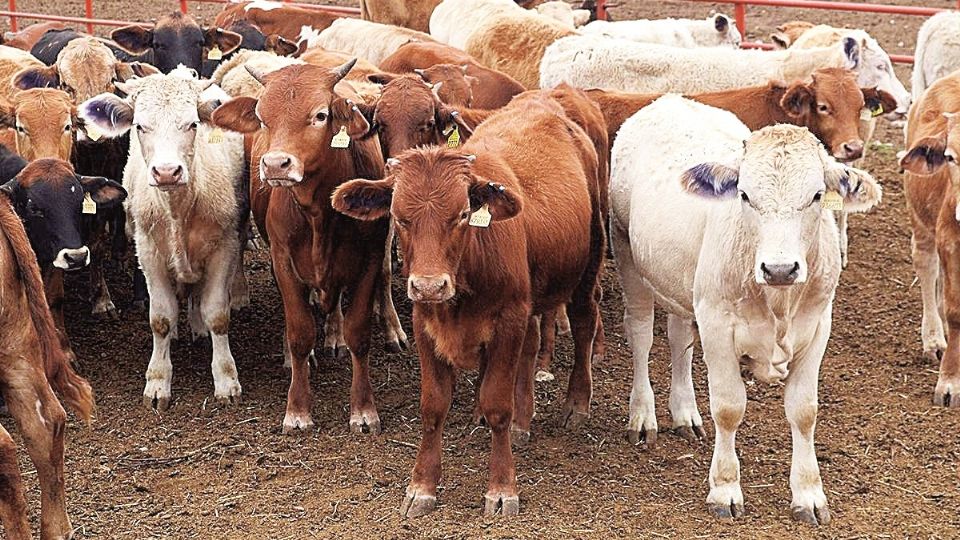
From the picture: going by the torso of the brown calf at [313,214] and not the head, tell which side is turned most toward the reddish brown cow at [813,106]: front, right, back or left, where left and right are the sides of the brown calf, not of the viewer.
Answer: left

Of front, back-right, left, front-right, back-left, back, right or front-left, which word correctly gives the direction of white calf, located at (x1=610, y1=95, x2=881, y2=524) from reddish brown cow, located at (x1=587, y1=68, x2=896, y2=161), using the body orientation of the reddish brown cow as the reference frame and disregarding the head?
right

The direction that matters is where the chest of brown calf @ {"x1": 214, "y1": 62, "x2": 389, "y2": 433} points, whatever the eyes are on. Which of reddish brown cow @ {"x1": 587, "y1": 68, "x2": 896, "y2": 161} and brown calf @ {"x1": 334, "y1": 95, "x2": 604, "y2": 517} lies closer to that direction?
the brown calf

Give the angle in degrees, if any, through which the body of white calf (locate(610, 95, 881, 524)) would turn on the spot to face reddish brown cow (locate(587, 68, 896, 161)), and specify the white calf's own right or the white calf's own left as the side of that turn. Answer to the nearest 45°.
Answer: approximately 135° to the white calf's own left

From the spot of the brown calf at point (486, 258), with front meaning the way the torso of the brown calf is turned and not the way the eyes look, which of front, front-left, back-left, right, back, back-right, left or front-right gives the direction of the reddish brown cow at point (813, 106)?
back

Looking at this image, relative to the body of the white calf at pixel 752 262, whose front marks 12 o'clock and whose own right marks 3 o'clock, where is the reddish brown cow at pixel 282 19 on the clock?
The reddish brown cow is roughly at 6 o'clock from the white calf.

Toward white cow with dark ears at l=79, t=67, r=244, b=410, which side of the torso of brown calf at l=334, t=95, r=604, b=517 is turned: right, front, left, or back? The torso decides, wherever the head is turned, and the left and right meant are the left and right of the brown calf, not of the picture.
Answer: right

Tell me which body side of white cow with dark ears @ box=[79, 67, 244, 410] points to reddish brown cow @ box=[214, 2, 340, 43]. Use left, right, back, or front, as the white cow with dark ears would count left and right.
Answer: back

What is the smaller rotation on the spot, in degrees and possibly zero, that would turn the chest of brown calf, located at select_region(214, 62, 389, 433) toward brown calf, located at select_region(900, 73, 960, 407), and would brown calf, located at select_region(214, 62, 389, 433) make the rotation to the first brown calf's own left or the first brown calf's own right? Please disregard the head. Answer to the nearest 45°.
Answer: approximately 90° to the first brown calf's own left

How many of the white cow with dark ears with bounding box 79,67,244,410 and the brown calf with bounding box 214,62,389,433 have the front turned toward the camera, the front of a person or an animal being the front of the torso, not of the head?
2

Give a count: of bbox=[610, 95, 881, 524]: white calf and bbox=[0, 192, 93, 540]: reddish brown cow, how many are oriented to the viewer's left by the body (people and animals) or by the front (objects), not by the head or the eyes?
1

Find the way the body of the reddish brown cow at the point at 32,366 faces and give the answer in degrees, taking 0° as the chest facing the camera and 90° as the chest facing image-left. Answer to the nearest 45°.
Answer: approximately 90°

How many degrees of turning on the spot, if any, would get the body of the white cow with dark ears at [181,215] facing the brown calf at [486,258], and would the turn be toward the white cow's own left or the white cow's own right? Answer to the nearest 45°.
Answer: approximately 45° to the white cow's own left
